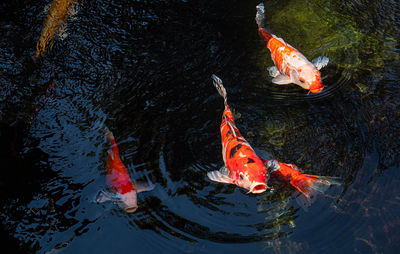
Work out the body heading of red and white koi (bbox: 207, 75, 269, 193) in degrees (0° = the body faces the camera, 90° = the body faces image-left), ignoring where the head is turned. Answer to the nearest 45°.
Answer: approximately 315°

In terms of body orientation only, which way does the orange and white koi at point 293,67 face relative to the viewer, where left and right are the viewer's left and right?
facing the viewer and to the right of the viewer

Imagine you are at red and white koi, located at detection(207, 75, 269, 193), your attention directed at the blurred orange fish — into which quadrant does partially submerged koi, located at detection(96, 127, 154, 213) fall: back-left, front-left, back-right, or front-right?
front-left

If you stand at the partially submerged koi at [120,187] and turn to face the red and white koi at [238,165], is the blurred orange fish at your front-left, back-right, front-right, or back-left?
back-left

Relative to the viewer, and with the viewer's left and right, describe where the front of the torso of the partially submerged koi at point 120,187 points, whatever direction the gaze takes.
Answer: facing the viewer

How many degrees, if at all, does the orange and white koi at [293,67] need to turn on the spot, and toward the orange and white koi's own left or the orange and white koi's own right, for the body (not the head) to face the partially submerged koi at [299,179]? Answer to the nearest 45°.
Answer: approximately 45° to the orange and white koi's own right

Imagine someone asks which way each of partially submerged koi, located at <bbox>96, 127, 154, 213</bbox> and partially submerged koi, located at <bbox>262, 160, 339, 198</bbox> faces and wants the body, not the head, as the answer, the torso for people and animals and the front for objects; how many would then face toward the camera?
1

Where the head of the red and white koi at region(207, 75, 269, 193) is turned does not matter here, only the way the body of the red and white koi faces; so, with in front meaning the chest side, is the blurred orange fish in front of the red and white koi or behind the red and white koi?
behind

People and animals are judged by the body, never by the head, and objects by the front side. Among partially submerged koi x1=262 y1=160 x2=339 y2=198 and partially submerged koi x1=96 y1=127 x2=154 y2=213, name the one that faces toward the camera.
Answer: partially submerged koi x1=96 y1=127 x2=154 y2=213

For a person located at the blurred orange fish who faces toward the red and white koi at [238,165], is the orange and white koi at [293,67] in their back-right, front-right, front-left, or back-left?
front-left

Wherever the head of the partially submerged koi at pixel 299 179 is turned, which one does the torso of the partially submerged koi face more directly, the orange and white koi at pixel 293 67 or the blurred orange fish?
the blurred orange fish

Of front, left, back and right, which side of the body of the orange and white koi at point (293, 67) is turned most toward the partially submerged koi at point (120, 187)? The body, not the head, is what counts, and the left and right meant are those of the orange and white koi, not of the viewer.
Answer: right

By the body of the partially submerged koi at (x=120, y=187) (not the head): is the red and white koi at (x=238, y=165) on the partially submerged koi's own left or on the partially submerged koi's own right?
on the partially submerged koi's own left

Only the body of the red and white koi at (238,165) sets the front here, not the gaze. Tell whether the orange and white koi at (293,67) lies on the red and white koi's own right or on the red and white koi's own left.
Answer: on the red and white koi's own left

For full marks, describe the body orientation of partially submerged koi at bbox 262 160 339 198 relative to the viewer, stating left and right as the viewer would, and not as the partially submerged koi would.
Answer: facing away from the viewer and to the left of the viewer

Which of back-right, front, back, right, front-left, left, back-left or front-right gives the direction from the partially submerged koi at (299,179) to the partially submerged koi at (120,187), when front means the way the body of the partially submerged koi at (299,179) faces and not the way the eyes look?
front-left
